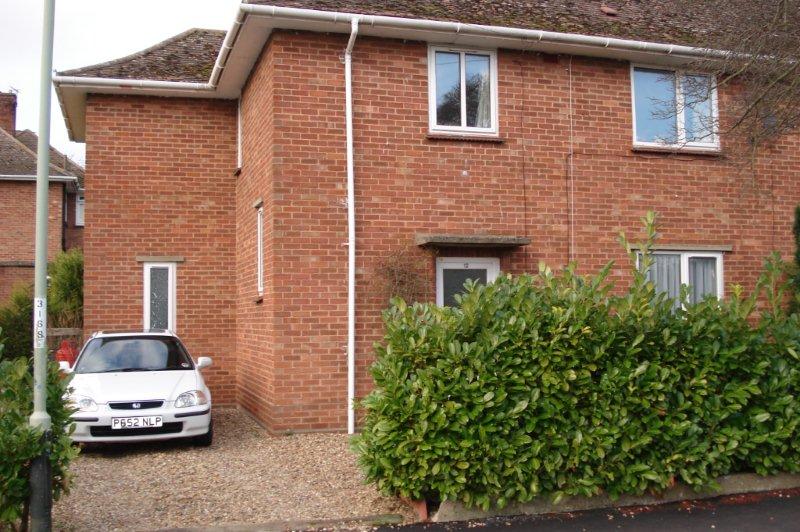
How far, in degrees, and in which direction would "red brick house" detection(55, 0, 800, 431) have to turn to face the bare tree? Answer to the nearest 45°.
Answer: approximately 45° to its left

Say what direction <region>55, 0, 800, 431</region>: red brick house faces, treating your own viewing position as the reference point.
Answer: facing the viewer

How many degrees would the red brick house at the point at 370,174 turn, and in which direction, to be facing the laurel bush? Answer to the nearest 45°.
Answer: approximately 45° to its left

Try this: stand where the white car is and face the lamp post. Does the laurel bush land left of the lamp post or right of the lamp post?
left

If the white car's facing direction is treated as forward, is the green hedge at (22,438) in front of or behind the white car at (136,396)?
in front

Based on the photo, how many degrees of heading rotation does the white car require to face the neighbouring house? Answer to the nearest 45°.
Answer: approximately 180°

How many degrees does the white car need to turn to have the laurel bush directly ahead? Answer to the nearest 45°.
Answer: approximately 45° to its left

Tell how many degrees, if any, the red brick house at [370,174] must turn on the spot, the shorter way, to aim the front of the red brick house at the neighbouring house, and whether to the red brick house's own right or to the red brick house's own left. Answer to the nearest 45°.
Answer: approximately 135° to the red brick house's own right

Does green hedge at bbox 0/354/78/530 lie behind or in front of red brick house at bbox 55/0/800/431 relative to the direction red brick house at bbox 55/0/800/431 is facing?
in front

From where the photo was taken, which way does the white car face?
toward the camera

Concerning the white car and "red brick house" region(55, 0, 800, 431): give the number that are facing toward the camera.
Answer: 2

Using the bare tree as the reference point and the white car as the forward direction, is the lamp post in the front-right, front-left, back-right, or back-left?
front-left

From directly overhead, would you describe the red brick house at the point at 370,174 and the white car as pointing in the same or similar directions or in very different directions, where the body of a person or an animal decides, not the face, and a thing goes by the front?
same or similar directions

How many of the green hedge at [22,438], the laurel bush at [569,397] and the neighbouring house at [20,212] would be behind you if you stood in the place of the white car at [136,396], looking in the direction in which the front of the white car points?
1
